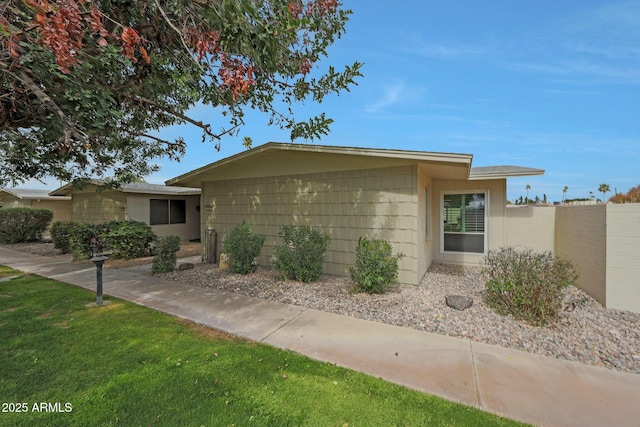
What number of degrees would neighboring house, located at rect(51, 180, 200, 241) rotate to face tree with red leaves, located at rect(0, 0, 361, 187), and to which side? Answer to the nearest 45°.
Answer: approximately 45° to its left

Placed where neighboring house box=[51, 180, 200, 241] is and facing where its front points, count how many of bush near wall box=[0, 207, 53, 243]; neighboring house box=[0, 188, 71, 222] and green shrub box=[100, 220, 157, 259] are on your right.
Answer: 2

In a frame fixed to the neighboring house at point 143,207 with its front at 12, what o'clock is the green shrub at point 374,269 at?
The green shrub is roughly at 10 o'clock from the neighboring house.

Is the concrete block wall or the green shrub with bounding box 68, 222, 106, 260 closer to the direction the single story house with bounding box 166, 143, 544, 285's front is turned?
the green shrub

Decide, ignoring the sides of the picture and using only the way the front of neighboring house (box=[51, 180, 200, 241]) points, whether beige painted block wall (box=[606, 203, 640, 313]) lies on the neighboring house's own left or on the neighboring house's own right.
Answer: on the neighboring house's own left

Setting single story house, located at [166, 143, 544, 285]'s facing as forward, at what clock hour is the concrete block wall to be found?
The concrete block wall is roughly at 8 o'clock from the single story house.

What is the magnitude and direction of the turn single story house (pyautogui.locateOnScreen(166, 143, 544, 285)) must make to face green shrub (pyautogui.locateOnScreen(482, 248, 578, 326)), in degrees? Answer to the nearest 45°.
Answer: approximately 90° to its left

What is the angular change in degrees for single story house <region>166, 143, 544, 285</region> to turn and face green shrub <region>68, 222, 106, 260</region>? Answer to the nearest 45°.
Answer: approximately 45° to its right

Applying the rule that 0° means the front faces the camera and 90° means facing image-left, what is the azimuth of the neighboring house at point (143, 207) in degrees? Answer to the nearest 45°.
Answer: approximately 45°

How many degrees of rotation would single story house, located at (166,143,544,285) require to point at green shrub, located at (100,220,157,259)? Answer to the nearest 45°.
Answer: approximately 45° to its right

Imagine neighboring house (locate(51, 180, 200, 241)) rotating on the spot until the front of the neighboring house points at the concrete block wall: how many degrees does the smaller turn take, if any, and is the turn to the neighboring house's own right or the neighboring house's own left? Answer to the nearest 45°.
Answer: approximately 90° to the neighboring house's own left

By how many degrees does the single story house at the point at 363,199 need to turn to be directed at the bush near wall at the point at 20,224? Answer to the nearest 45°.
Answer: approximately 45° to its right

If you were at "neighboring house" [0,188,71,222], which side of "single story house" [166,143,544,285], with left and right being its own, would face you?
right

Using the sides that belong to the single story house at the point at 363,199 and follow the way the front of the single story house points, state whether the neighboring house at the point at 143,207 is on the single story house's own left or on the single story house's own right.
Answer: on the single story house's own right

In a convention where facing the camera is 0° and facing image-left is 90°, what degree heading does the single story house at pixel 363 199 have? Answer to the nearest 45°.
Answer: approximately 45°

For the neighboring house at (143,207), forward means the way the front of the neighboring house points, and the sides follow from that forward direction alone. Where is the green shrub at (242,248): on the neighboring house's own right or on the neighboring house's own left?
on the neighboring house's own left
